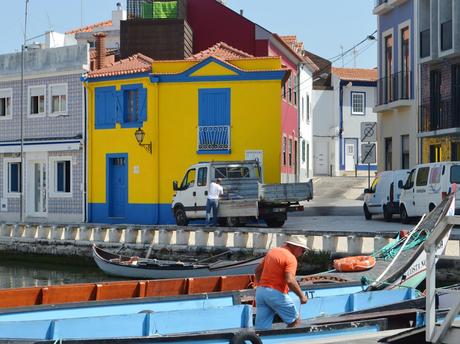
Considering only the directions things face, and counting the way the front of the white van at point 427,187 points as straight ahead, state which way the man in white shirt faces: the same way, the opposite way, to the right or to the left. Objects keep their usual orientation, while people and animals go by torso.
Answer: to the right

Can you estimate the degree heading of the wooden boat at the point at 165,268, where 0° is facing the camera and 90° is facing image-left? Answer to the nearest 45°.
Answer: approximately 90°

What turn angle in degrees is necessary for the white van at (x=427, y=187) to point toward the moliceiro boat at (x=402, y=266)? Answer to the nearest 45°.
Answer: approximately 135° to its left

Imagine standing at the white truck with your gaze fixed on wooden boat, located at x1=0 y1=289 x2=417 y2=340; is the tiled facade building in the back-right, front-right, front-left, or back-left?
back-right

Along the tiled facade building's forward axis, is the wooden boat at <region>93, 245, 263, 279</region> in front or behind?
in front

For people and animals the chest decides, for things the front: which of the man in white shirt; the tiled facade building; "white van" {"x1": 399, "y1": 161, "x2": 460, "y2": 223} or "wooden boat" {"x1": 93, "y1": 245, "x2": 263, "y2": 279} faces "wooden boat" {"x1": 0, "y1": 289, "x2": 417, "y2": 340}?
the tiled facade building

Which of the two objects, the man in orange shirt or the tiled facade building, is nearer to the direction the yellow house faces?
the man in orange shirt

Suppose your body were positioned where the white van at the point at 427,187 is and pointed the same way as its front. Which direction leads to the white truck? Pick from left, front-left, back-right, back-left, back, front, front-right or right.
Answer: front-left

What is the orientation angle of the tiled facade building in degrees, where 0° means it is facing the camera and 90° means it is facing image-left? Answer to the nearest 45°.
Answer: approximately 0°

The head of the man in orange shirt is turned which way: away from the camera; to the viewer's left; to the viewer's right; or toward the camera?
to the viewer's right

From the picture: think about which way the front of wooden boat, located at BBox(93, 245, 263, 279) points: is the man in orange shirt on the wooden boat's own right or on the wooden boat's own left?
on the wooden boat's own left
